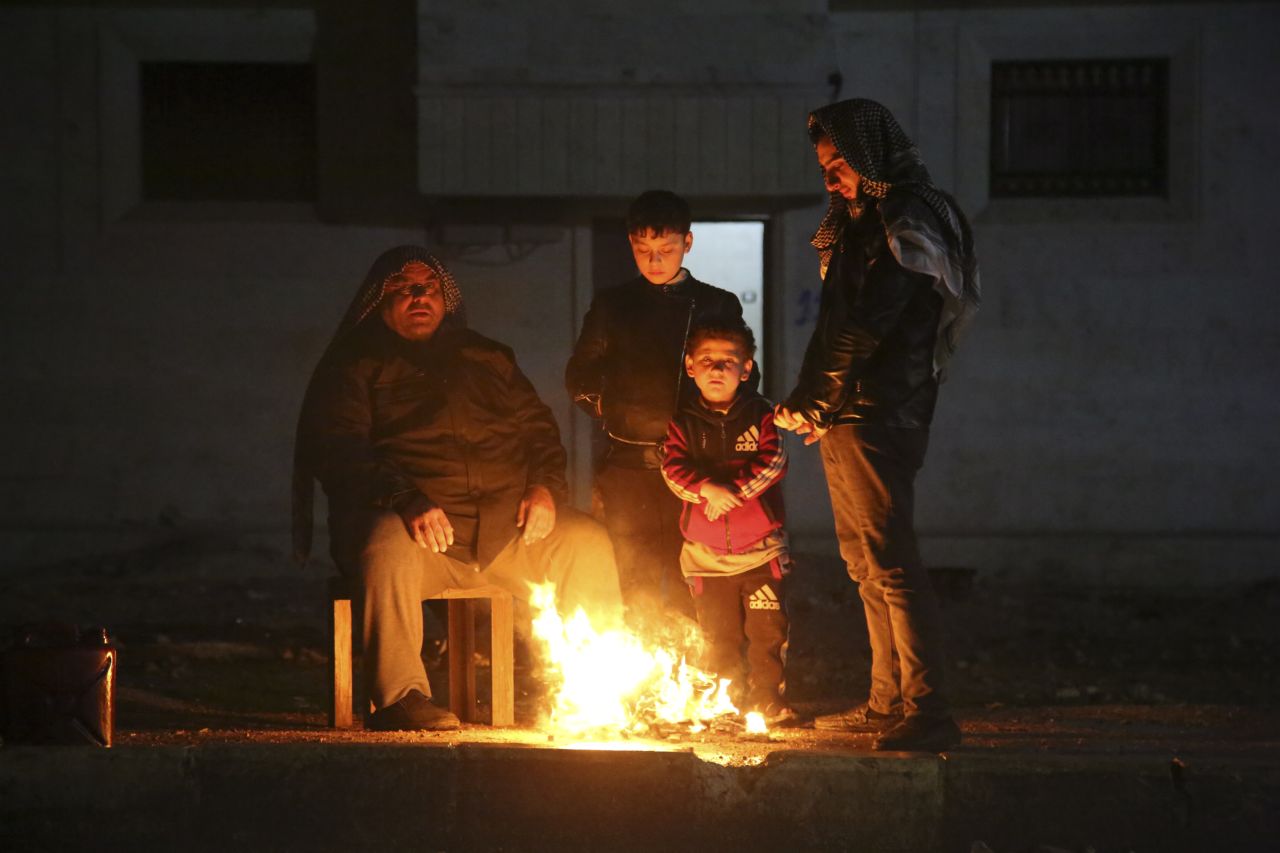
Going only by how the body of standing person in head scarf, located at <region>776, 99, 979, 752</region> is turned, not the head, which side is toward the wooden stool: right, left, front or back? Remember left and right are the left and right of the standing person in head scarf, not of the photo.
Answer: front

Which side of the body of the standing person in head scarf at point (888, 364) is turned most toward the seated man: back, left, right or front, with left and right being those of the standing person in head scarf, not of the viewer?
front

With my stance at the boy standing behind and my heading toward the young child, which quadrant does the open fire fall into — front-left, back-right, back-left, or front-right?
front-right

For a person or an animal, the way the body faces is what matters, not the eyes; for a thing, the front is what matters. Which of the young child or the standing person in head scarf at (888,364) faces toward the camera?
the young child

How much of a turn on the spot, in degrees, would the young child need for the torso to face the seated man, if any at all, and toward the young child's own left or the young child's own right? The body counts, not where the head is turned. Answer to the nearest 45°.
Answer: approximately 90° to the young child's own right

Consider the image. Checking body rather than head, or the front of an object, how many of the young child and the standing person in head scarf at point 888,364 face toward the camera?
1

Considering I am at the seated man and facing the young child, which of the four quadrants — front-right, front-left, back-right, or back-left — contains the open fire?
front-right

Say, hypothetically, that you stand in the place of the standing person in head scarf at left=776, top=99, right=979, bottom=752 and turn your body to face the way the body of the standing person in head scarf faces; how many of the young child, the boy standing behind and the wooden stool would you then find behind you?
0

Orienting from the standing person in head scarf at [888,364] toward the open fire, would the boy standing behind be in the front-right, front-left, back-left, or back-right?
front-right

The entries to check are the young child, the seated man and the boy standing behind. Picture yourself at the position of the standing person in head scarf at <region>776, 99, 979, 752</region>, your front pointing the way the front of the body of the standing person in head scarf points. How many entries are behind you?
0

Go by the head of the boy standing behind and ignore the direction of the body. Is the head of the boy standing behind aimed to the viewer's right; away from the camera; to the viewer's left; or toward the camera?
toward the camera

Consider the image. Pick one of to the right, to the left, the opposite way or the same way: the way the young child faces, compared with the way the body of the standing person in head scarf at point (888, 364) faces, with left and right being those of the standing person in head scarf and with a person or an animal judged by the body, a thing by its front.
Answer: to the left

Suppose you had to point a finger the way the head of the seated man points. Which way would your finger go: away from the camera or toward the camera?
toward the camera

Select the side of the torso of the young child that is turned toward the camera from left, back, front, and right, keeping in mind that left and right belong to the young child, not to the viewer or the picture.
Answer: front

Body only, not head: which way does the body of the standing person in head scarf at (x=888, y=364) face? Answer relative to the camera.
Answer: to the viewer's left

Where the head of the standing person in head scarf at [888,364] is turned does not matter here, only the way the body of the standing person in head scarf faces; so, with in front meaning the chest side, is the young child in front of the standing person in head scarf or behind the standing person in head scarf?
in front
